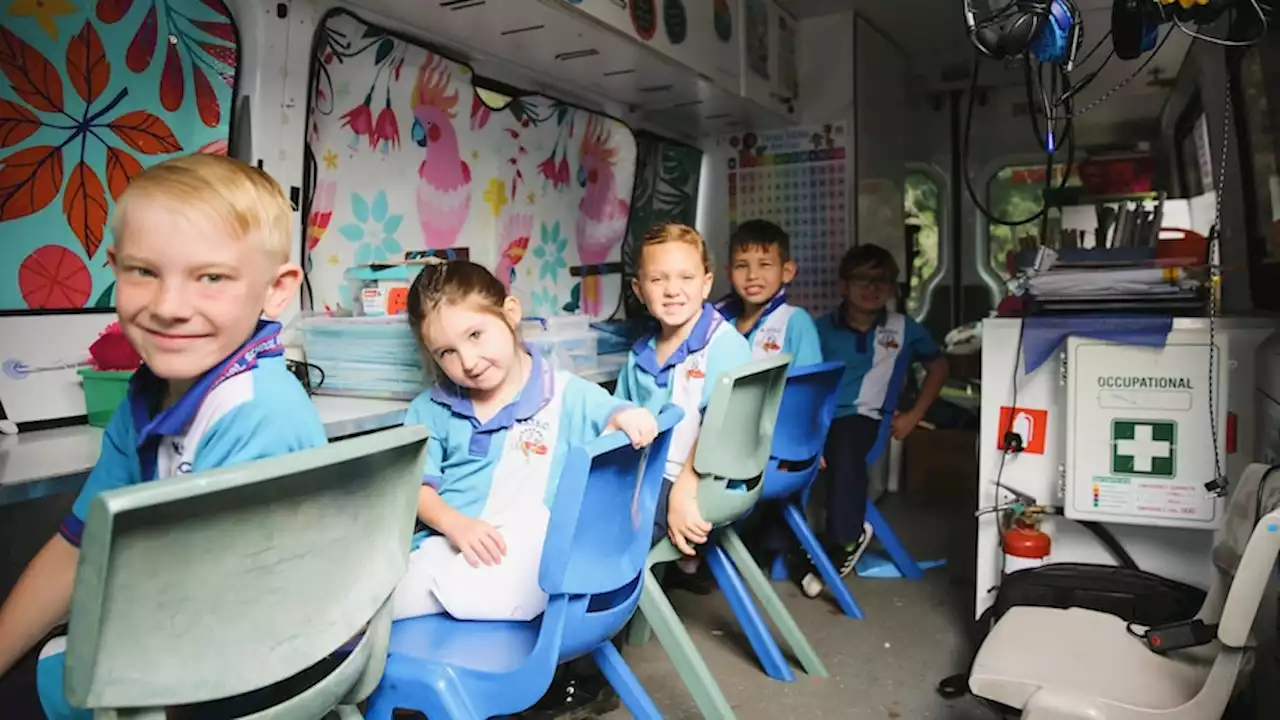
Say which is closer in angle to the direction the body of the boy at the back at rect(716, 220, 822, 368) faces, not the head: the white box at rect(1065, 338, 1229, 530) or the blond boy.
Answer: the blond boy

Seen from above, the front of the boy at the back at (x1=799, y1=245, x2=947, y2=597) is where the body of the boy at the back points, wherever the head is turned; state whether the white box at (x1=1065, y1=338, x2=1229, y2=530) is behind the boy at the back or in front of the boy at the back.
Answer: in front

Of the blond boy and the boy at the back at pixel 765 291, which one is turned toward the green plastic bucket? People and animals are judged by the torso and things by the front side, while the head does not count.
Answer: the boy at the back

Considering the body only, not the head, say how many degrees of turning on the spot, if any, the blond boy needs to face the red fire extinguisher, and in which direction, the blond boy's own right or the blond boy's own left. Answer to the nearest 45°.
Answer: approximately 135° to the blond boy's own left

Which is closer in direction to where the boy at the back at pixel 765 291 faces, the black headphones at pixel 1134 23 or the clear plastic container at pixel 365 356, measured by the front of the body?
the clear plastic container

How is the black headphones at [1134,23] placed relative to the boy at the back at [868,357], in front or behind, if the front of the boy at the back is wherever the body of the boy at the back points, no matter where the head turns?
in front

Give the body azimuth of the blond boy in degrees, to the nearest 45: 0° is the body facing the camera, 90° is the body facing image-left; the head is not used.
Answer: approximately 45°

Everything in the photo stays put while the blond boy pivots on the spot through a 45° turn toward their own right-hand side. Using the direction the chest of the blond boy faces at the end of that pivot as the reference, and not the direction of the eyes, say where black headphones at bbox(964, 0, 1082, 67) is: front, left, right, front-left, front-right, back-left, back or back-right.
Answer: back

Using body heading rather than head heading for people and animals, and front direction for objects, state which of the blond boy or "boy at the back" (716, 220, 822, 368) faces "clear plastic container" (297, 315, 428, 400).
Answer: the boy at the back
